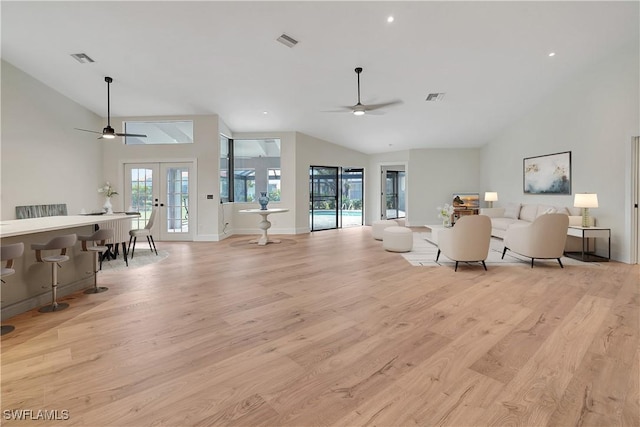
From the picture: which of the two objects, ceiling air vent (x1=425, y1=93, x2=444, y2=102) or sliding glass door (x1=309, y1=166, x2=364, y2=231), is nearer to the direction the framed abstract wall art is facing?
the ceiling air vent

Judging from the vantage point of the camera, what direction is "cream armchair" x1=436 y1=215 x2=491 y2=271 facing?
facing away from the viewer and to the left of the viewer

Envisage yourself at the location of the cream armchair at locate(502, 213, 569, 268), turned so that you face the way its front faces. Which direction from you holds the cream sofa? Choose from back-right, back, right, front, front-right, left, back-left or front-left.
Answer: front-right

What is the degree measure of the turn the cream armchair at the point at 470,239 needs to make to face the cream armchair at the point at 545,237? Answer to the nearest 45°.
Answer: approximately 90° to its right

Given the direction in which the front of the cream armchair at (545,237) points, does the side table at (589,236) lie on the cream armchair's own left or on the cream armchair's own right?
on the cream armchair's own right

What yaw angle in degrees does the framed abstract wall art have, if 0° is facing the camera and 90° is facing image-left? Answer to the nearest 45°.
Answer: approximately 45°

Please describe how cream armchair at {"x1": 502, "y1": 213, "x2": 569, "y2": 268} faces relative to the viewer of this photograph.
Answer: facing away from the viewer and to the left of the viewer

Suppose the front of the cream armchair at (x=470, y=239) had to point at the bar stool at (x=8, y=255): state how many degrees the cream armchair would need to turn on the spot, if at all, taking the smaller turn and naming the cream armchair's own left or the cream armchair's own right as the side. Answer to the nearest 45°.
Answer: approximately 90° to the cream armchair's own left

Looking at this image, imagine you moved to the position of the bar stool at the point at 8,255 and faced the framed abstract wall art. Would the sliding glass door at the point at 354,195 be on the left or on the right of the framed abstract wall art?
left
